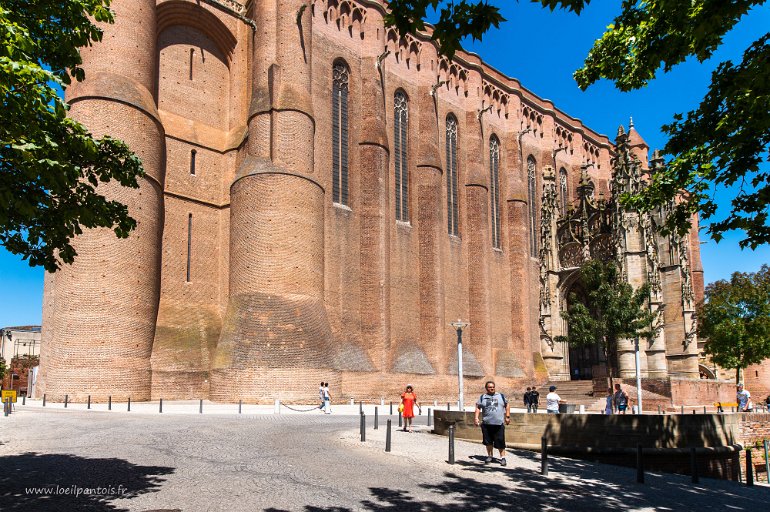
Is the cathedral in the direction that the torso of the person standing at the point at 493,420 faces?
no

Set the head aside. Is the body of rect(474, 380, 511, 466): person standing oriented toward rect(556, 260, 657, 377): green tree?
no

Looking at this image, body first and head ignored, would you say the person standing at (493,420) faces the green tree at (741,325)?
no

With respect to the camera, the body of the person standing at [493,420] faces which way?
toward the camera

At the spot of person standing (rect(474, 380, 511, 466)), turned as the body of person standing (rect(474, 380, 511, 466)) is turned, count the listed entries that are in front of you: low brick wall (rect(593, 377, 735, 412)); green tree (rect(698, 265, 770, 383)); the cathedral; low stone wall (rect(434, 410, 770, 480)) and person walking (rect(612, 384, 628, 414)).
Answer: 0

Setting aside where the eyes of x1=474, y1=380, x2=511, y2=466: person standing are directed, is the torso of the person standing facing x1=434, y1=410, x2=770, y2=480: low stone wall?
no

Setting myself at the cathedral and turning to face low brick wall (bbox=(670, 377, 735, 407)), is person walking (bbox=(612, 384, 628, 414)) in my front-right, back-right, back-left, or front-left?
front-right

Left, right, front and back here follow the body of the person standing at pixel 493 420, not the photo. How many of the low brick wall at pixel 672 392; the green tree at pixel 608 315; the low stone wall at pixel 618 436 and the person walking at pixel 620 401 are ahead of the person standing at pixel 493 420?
0

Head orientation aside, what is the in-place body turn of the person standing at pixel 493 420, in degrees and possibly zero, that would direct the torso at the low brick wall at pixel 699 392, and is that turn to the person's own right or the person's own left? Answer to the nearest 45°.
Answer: approximately 180°
